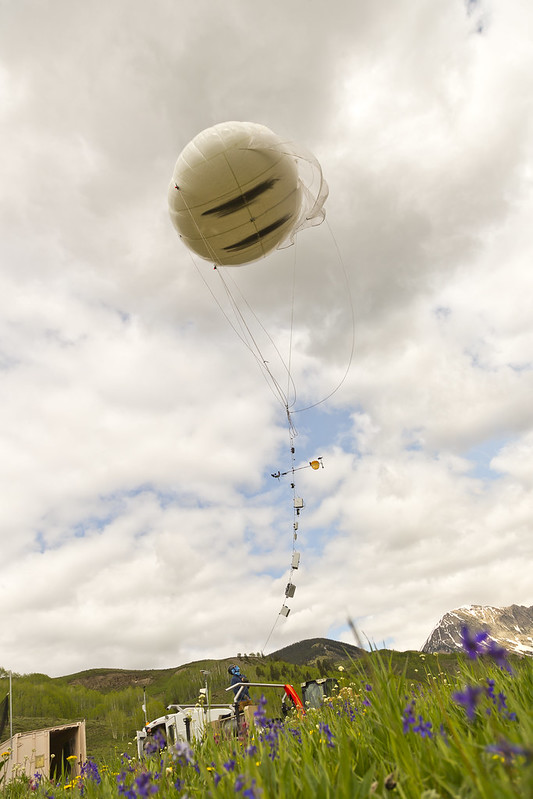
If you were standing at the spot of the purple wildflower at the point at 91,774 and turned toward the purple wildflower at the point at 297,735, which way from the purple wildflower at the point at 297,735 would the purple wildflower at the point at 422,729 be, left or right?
right

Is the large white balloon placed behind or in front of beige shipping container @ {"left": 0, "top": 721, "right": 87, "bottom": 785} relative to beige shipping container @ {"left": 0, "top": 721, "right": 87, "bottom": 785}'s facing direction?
in front

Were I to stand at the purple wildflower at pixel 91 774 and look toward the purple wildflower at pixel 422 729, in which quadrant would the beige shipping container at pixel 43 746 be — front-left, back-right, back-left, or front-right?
back-left
